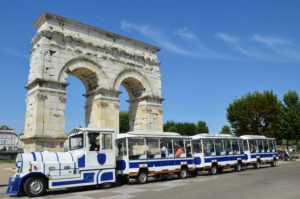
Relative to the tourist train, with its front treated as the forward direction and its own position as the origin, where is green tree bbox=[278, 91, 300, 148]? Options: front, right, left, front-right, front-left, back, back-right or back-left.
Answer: back

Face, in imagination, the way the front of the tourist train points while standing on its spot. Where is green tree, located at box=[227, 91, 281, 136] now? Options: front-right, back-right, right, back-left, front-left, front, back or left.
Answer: back

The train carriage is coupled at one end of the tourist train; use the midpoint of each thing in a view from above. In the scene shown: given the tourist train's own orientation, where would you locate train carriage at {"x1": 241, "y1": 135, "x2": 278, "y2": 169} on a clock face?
The train carriage is roughly at 6 o'clock from the tourist train.

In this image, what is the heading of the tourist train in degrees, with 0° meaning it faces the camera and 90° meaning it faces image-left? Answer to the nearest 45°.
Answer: approximately 45°
